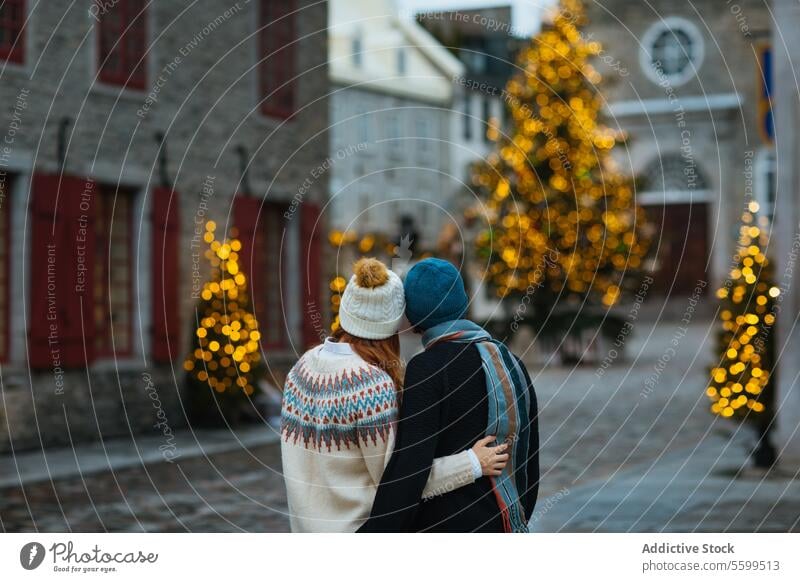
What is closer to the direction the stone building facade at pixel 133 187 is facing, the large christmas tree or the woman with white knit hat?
the woman with white knit hat

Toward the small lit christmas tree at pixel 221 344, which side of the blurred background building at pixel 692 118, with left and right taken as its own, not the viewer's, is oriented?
front

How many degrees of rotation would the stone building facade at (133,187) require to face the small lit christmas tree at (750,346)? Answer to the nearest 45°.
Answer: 0° — it already faces it

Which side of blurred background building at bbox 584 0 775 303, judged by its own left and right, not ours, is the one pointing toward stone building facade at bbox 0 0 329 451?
front

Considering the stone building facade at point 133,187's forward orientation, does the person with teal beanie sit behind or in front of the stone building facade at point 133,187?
in front

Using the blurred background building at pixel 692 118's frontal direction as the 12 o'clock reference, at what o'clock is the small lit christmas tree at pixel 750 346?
The small lit christmas tree is roughly at 12 o'clock from the blurred background building.

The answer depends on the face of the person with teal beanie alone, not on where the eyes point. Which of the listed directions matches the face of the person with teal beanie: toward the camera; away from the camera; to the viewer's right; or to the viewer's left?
away from the camera

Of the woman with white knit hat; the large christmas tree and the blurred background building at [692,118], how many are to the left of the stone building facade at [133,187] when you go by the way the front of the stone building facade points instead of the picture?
2

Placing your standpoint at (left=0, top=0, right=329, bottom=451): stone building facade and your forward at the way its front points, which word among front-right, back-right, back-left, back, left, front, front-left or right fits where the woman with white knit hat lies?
front-right

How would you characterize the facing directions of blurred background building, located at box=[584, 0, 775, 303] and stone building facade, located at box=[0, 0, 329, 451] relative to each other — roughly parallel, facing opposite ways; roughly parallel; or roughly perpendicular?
roughly perpendicular

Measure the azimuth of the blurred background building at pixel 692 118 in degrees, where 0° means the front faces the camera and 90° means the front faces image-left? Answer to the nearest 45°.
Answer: approximately 0°

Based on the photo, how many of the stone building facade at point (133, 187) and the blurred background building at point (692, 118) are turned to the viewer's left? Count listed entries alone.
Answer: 0

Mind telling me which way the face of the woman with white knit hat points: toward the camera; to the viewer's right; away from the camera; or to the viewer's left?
away from the camera

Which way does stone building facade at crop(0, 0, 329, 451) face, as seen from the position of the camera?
facing the viewer and to the right of the viewer

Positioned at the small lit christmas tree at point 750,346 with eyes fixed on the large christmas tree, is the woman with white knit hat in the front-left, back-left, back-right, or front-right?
back-left

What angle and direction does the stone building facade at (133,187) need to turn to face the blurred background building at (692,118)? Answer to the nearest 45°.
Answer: approximately 90° to its left
